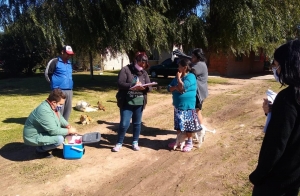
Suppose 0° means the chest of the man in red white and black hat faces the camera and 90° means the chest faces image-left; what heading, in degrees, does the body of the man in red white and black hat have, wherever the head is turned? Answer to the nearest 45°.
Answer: approximately 315°

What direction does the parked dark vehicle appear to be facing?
to the viewer's left

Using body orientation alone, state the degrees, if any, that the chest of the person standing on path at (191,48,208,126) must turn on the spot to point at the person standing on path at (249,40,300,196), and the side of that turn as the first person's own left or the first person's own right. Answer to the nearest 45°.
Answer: approximately 90° to the first person's own left

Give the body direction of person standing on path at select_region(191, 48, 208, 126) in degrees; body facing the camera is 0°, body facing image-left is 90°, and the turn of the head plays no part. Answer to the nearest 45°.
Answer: approximately 90°

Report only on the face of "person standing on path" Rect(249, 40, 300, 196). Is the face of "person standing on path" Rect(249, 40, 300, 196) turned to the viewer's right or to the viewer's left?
to the viewer's left

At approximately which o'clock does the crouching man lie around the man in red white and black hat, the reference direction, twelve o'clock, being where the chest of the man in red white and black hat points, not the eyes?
The crouching man is roughly at 2 o'clock from the man in red white and black hat.

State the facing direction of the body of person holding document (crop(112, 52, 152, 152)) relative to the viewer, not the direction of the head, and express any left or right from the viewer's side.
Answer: facing the viewer and to the right of the viewer

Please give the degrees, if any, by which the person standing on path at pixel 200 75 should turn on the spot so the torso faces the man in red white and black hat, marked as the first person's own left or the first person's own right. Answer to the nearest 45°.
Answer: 0° — they already face them

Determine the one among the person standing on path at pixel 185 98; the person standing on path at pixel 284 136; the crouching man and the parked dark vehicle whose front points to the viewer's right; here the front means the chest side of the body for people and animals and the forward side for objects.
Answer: the crouching man

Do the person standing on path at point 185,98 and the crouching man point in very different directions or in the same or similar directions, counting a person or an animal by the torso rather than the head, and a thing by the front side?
very different directions

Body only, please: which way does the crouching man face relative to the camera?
to the viewer's right

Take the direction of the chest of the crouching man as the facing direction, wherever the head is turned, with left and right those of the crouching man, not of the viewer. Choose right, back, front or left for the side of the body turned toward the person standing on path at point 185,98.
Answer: front

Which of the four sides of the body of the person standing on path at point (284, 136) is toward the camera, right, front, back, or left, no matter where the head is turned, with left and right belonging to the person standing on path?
left
